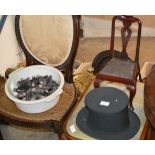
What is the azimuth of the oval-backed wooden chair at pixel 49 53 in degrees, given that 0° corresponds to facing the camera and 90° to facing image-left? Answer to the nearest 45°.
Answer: approximately 45°

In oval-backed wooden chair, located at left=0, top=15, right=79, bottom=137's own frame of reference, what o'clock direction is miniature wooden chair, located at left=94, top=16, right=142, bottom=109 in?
miniature wooden chair, located at left=94, top=16, right=142, bottom=109 is roughly at 8 o'clock from oval-backed wooden chair, located at left=0, top=15, right=79, bottom=137.

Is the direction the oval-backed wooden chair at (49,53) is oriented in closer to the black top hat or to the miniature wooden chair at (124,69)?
the black top hat

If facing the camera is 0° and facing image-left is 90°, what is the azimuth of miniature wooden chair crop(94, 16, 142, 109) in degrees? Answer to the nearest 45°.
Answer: approximately 45°

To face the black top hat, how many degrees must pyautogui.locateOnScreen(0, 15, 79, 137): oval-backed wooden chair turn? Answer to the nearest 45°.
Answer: approximately 90° to its left
